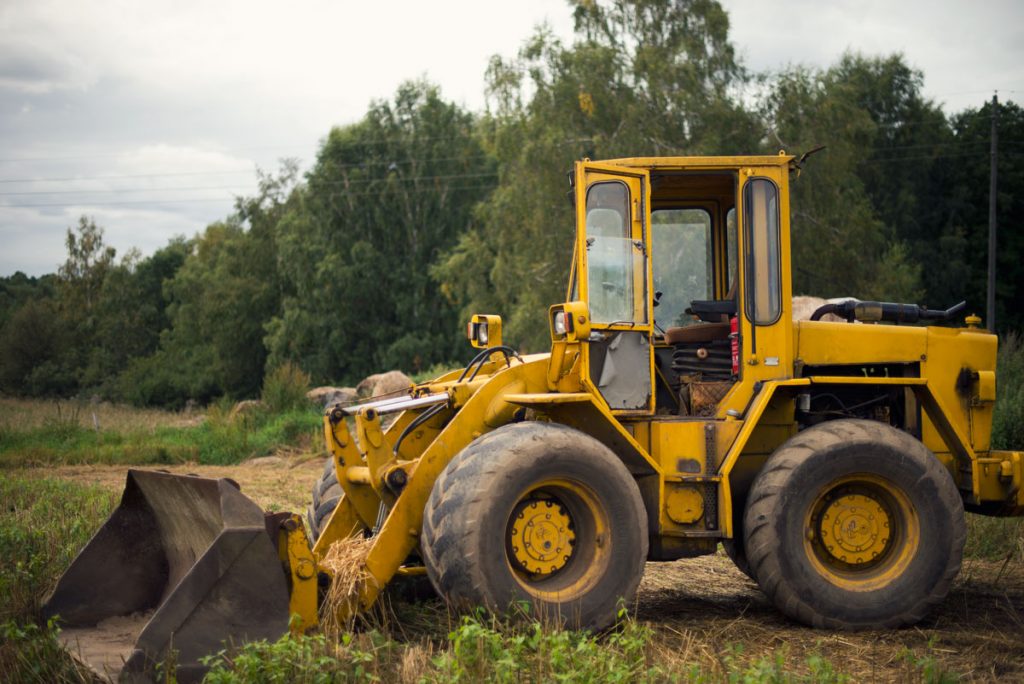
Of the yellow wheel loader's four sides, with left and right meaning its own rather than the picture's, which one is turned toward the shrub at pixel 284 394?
right

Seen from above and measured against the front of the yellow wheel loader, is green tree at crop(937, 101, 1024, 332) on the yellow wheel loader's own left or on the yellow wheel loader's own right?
on the yellow wheel loader's own right

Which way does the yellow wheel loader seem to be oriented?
to the viewer's left

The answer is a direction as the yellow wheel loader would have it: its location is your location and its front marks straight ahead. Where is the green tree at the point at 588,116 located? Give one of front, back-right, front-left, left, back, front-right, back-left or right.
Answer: right

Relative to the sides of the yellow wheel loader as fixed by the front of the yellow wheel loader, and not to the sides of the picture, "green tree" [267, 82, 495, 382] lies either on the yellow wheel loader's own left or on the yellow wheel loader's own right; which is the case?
on the yellow wheel loader's own right

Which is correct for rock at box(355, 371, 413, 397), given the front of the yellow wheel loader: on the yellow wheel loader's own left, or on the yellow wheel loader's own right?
on the yellow wheel loader's own right

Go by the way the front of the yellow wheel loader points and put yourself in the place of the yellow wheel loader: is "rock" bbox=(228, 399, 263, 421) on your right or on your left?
on your right
